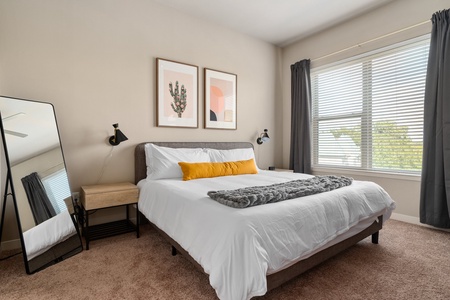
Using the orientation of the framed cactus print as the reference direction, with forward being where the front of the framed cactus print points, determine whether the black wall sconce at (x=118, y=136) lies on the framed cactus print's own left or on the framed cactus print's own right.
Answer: on the framed cactus print's own right

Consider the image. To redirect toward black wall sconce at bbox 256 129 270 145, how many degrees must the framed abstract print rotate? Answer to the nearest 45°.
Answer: approximately 90° to its left

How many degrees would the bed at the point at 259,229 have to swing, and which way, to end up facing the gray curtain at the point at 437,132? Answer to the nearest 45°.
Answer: approximately 90° to its left

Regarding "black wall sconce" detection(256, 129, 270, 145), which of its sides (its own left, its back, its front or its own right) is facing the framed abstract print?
right

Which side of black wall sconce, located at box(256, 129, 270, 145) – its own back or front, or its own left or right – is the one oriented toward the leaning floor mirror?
right

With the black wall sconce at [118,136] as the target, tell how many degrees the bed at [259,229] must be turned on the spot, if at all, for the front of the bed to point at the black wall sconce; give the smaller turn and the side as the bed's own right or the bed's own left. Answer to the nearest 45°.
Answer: approximately 180°

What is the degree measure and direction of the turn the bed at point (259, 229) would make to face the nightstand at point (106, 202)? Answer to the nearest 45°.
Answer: approximately 135° to its right

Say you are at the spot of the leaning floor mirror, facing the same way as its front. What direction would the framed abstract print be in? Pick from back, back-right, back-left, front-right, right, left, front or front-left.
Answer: front-left

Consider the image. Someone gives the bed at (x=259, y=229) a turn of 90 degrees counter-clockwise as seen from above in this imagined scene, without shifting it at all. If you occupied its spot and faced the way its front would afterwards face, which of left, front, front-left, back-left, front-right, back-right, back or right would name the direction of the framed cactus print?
left
